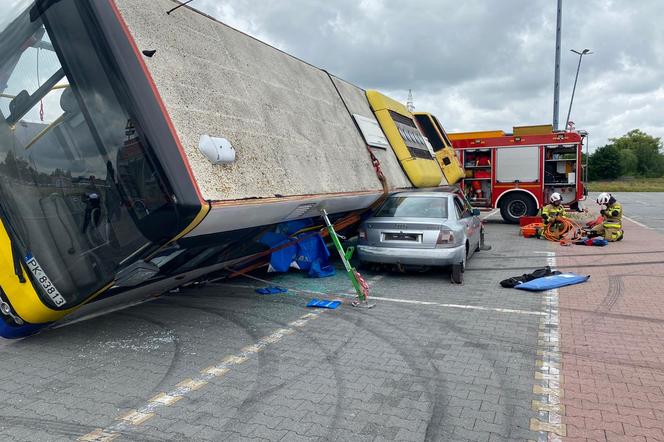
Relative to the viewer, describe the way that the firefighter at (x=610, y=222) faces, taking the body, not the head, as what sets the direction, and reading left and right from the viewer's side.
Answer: facing to the left of the viewer

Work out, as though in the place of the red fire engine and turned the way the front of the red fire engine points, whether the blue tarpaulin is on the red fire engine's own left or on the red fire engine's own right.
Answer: on the red fire engine's own left

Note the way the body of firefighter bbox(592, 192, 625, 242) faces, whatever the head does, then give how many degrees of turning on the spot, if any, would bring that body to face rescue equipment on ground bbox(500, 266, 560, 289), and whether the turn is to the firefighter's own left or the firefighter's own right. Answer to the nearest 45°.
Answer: approximately 90° to the firefighter's own left

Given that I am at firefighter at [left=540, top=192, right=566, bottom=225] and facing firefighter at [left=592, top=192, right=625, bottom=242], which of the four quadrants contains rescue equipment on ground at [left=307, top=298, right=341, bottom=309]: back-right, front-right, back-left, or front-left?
back-right

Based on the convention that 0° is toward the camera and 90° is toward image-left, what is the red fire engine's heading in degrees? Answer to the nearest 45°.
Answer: approximately 90°

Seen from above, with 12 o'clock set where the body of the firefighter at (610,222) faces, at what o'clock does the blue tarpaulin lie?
The blue tarpaulin is roughly at 10 o'clock from the firefighter.

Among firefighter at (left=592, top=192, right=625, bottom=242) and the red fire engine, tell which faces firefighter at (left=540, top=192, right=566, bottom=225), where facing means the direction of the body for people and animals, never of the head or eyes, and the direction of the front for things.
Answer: firefighter at (left=592, top=192, right=625, bottom=242)
